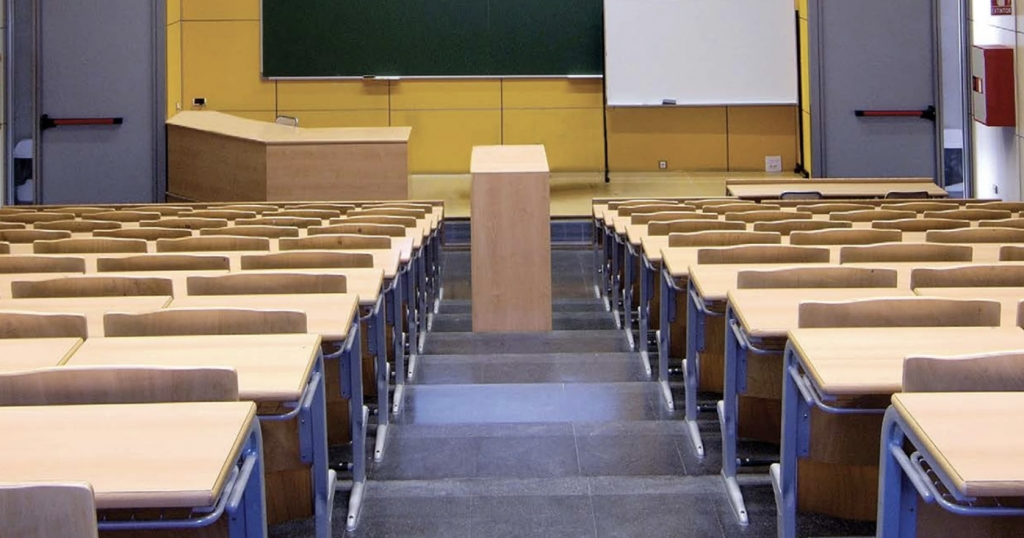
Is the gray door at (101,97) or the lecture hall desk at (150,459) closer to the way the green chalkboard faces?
the lecture hall desk

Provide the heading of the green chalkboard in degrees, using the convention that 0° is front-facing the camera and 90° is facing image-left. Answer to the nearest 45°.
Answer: approximately 0°

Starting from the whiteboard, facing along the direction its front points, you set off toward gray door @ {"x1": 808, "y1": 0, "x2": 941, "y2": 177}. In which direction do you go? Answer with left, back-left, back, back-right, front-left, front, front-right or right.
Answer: front-left
